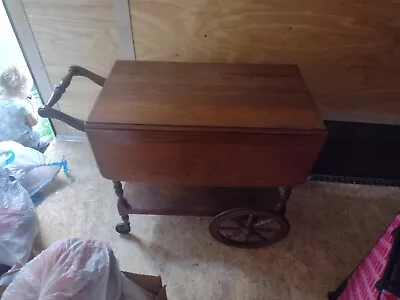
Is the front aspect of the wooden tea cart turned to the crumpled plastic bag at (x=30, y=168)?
no

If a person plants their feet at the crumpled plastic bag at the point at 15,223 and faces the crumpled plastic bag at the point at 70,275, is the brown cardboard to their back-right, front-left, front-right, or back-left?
front-left

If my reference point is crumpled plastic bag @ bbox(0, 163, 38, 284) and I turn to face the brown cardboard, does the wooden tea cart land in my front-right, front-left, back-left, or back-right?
front-left
